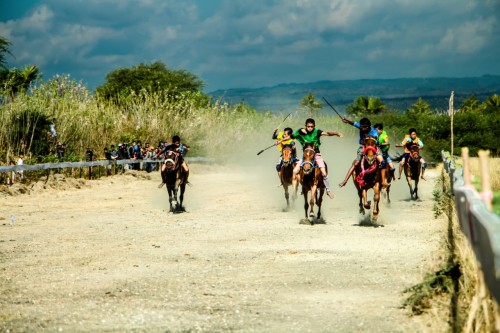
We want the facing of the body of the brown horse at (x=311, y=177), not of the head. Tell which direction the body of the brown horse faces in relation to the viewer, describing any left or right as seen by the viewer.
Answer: facing the viewer

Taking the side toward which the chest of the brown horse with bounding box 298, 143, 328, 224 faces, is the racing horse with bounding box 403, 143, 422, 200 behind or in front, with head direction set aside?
behind

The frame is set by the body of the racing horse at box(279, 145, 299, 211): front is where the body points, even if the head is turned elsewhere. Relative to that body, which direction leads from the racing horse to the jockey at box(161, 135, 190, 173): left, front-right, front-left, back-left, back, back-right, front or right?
right

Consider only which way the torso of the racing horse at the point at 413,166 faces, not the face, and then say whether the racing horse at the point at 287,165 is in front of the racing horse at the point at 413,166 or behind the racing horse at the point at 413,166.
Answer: in front

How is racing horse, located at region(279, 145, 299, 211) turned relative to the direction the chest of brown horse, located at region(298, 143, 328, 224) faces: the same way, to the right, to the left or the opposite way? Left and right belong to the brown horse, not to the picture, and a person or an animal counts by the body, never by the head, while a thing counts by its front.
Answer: the same way

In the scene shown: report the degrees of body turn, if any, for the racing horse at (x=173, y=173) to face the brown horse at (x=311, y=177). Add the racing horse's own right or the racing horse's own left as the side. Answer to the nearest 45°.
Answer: approximately 45° to the racing horse's own left

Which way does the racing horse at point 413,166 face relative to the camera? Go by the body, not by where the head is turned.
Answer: toward the camera

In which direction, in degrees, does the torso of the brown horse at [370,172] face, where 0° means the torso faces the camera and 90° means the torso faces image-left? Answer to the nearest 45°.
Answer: approximately 0°

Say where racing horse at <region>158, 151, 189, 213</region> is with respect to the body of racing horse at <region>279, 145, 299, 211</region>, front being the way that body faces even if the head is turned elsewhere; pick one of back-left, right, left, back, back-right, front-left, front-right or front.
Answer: right

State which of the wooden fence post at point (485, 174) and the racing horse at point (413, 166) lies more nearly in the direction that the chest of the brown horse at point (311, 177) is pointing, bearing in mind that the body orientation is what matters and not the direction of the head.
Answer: the wooden fence post

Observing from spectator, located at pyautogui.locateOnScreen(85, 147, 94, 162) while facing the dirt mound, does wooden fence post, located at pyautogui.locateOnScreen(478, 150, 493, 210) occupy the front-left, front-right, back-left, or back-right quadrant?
front-left

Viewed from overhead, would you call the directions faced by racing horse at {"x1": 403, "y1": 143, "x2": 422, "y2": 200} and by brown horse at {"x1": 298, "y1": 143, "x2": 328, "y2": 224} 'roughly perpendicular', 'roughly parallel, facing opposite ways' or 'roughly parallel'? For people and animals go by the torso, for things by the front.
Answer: roughly parallel

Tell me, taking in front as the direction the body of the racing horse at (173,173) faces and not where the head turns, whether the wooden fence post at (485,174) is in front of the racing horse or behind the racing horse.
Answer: in front
